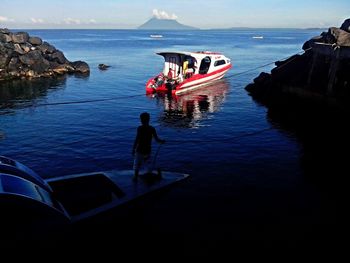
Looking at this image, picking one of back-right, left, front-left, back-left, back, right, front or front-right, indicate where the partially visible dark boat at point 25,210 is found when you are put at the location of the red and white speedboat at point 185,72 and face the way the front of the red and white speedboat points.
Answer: back-right

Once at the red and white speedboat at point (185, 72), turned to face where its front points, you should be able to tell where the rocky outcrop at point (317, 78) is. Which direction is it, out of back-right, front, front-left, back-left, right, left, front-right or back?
right

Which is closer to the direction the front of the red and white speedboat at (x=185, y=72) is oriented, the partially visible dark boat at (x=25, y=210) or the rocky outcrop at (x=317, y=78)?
the rocky outcrop

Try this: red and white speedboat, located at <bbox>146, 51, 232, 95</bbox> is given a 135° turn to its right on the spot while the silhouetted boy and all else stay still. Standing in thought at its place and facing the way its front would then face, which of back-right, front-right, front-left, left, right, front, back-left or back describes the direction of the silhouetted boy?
front

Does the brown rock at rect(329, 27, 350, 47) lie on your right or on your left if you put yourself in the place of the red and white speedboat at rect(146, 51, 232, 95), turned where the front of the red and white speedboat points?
on your right

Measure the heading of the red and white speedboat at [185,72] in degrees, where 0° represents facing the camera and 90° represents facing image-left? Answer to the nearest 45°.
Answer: approximately 225°
